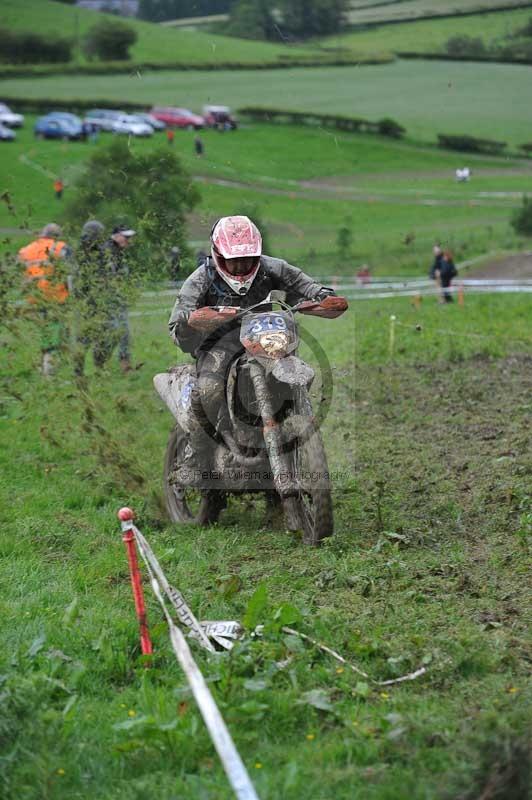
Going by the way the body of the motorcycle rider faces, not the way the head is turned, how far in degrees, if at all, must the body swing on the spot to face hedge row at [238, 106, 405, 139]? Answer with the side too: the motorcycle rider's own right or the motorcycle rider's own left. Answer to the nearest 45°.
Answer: approximately 135° to the motorcycle rider's own left

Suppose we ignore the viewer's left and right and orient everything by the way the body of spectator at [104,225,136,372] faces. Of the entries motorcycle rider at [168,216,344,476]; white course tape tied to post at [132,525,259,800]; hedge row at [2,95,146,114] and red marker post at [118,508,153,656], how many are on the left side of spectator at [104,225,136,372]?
1

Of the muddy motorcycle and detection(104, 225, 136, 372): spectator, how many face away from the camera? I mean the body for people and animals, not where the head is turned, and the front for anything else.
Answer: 0

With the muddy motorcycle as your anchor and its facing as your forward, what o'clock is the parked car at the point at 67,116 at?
The parked car is roughly at 7 o'clock from the muddy motorcycle.

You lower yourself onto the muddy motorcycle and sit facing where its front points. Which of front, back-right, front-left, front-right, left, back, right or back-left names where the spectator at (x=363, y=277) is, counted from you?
back-left

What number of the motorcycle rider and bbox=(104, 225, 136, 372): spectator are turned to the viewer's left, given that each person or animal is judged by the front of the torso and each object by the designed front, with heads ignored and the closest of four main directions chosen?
0

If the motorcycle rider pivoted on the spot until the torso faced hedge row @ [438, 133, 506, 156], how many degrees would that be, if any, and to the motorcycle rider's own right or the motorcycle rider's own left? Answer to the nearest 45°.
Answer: approximately 135° to the motorcycle rider's own left

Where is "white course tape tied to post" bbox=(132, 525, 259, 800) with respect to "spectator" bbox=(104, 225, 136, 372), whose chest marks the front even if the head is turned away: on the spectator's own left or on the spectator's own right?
on the spectator's own right

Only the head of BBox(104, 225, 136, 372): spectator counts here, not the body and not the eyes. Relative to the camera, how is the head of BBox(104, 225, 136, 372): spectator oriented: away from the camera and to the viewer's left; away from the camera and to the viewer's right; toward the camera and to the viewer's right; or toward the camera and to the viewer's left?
toward the camera and to the viewer's right

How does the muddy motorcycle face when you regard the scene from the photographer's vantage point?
facing the viewer and to the right of the viewer

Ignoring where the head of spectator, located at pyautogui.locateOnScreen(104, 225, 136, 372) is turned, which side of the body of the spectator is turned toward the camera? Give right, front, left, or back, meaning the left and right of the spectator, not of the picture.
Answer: right

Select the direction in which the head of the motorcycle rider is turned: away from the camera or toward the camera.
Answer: toward the camera

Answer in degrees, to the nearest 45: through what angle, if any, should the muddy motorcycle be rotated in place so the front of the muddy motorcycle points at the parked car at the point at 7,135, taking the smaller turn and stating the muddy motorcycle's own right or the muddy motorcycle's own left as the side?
approximately 135° to the muddy motorcycle's own left
